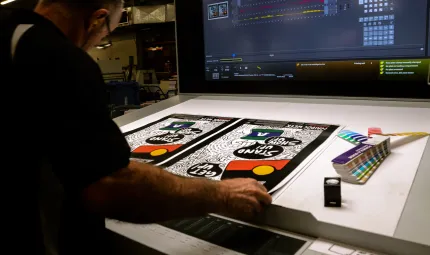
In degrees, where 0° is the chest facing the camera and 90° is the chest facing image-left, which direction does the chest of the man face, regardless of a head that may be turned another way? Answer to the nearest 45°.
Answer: approximately 225°

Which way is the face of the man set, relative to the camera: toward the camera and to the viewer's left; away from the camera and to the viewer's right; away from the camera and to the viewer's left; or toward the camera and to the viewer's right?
away from the camera and to the viewer's right
